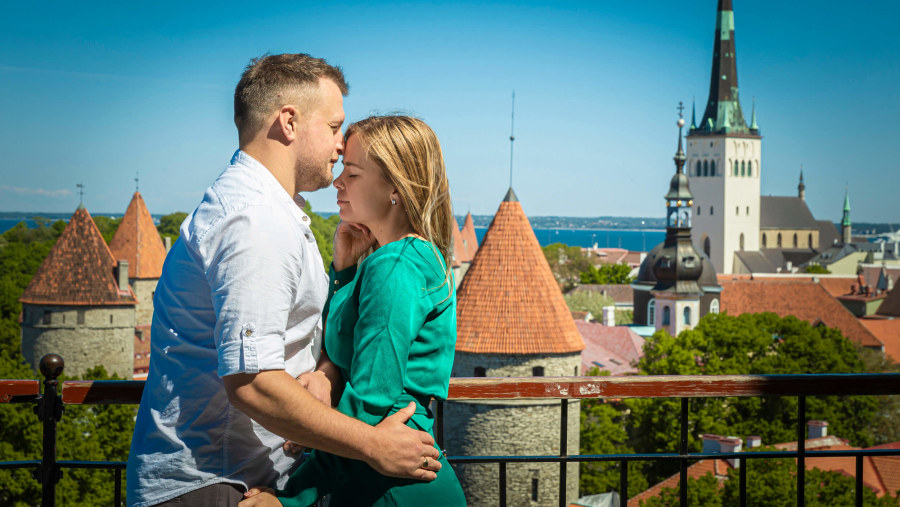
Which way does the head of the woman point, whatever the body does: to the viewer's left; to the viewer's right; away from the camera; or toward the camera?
to the viewer's left

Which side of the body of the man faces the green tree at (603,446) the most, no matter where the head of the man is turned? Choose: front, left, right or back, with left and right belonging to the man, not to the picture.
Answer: left

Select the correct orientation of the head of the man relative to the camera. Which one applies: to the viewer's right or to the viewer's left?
to the viewer's right

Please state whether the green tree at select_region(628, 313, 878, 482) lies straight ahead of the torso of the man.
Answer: no

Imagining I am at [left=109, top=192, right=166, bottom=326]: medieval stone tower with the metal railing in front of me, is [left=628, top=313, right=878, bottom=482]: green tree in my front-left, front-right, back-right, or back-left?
front-left

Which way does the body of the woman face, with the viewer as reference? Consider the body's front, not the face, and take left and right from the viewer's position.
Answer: facing to the left of the viewer

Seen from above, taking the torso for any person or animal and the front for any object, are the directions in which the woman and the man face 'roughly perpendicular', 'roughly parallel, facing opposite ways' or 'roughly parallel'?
roughly parallel, facing opposite ways

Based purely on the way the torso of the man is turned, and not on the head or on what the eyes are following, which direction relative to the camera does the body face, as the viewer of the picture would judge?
to the viewer's right

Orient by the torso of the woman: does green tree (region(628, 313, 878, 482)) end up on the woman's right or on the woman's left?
on the woman's right

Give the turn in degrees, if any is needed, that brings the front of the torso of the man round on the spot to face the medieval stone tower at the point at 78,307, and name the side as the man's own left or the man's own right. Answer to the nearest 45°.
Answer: approximately 90° to the man's own left

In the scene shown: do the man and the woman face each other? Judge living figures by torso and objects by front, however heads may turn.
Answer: yes

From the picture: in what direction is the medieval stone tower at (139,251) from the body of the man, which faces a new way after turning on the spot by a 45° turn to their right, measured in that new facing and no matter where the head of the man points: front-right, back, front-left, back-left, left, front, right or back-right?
back-left
